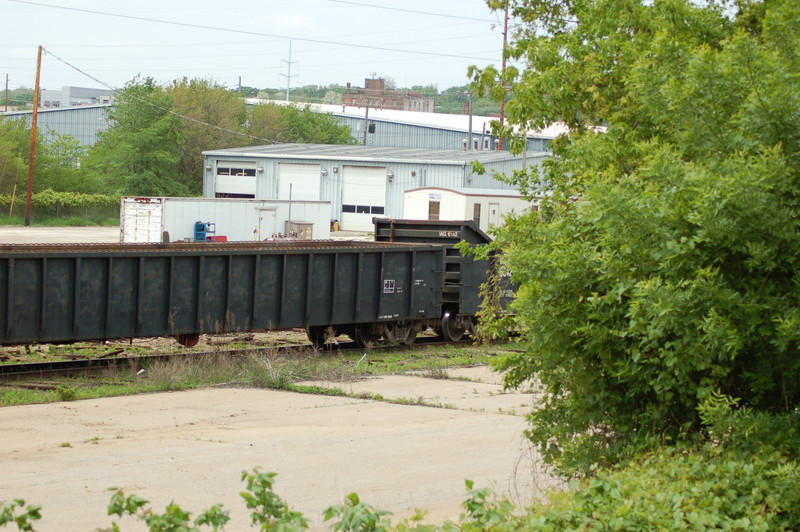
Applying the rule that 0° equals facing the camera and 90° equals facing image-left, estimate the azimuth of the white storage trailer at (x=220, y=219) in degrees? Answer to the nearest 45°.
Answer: approximately 225°

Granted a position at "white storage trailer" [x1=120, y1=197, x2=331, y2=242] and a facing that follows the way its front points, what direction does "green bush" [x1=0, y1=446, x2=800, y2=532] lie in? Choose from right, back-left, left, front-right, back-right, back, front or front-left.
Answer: back-right

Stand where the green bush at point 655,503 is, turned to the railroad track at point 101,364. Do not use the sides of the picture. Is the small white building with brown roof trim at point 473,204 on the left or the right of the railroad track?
right

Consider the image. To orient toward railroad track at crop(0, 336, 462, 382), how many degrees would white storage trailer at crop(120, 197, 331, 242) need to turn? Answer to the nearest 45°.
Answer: approximately 135° to its right

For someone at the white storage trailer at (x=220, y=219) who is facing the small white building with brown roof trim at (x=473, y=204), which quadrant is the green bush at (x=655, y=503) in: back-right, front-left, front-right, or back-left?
front-right

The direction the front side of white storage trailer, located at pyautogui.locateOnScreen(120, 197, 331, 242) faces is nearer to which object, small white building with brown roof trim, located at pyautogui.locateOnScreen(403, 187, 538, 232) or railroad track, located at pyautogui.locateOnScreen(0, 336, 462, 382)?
the small white building with brown roof trim
